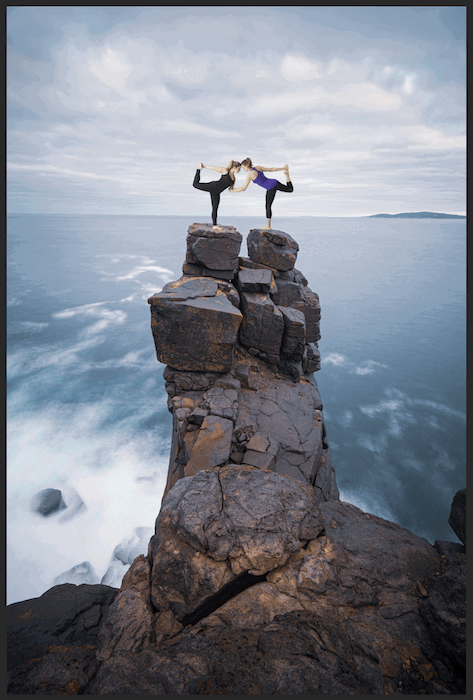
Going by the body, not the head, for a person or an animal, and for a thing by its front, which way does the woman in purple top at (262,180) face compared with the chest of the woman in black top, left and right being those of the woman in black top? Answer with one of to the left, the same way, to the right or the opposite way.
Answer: the opposite way

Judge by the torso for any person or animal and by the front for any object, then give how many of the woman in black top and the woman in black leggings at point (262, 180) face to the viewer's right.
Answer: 1

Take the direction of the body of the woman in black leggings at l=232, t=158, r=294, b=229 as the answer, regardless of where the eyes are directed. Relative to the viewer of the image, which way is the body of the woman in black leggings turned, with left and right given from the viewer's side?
facing to the left of the viewer

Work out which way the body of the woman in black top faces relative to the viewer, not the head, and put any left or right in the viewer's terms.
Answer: facing to the right of the viewer
